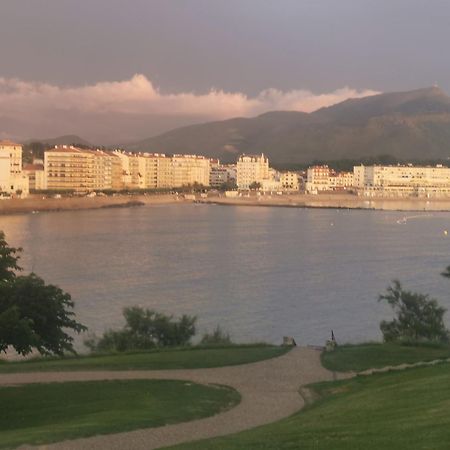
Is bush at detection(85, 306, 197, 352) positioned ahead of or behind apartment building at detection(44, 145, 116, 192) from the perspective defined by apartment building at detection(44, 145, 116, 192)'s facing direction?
ahead

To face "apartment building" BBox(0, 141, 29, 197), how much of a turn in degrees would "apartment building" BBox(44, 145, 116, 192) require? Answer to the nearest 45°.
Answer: approximately 45° to its right

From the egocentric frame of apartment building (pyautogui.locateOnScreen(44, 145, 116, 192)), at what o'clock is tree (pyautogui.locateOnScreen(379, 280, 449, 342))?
The tree is roughly at 12 o'clock from the apartment building.

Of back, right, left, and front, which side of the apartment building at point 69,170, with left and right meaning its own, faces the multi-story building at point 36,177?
right

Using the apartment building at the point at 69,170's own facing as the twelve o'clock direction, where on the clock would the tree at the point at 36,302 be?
The tree is roughly at 12 o'clock from the apartment building.

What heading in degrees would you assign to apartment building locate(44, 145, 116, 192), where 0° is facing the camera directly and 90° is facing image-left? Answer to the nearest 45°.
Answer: approximately 0°

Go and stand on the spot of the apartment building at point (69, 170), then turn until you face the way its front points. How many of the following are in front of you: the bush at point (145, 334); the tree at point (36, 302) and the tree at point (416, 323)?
3
